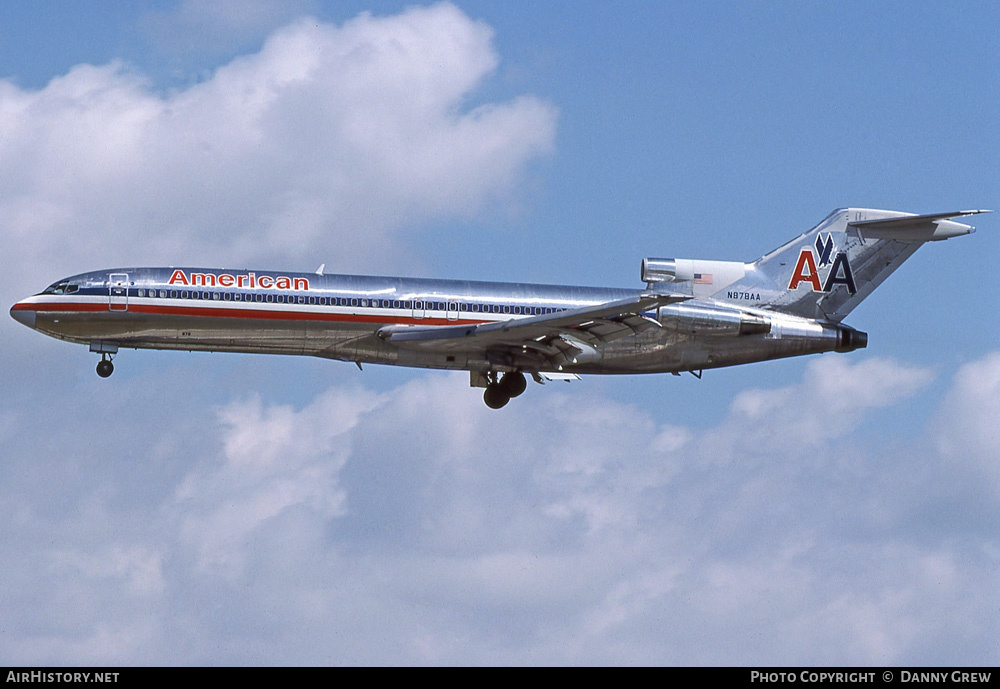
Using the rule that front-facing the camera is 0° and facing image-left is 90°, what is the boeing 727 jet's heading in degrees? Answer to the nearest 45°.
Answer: approximately 90°
